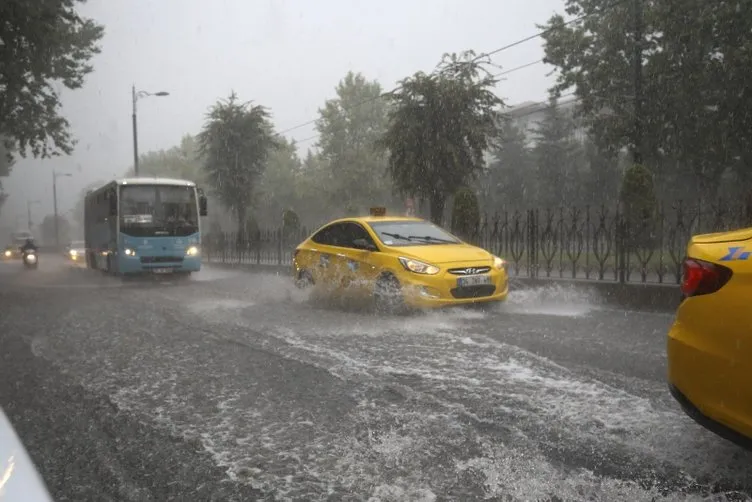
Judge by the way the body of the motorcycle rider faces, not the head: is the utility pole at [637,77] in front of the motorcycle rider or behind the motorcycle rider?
in front

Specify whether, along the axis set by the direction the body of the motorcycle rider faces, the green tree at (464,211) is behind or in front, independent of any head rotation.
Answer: in front

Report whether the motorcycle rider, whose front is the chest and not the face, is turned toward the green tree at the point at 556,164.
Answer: no

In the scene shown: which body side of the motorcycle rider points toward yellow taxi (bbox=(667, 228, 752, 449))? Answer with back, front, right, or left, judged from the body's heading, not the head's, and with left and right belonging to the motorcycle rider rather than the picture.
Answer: front

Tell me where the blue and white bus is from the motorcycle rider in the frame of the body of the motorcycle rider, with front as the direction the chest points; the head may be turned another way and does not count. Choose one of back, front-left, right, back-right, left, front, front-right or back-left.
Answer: front

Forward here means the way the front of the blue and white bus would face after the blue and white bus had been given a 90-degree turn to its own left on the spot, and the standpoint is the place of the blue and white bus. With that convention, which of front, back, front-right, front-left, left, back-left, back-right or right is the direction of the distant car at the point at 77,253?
left

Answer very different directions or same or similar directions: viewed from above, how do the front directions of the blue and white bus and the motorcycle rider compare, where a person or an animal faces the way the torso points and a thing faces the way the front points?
same or similar directions

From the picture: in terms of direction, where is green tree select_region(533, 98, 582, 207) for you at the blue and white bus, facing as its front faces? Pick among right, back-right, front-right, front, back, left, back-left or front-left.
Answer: back-left

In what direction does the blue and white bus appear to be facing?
toward the camera

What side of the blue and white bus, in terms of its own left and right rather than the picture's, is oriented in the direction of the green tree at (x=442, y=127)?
left

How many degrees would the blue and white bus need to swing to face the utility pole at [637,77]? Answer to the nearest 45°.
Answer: approximately 90° to its left

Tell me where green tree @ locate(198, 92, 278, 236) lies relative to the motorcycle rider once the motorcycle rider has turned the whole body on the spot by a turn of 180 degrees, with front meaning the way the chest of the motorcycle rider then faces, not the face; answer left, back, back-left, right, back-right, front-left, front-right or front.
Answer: right

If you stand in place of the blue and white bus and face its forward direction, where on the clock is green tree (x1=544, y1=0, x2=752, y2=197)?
The green tree is roughly at 9 o'clock from the blue and white bus.

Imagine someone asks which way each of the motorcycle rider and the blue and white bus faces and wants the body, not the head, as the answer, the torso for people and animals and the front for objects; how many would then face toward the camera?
2
